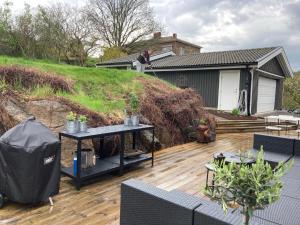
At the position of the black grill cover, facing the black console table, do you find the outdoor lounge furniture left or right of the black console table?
right

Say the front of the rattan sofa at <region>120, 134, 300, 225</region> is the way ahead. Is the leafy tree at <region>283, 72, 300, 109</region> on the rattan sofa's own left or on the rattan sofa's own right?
on the rattan sofa's own right

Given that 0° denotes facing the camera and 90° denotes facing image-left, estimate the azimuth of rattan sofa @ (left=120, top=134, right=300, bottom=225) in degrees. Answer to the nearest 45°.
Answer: approximately 135°

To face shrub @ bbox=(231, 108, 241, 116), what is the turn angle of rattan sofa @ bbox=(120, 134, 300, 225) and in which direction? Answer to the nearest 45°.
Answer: approximately 45° to its right

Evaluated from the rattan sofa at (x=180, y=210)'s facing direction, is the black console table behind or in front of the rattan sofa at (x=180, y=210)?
in front

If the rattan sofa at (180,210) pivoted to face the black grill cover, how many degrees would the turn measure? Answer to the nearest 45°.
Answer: approximately 45° to its left

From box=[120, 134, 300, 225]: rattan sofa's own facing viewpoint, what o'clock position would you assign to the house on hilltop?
The house on hilltop is roughly at 1 o'clock from the rattan sofa.

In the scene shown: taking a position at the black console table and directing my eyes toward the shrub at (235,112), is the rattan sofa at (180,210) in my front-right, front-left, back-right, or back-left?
back-right
